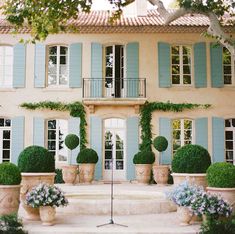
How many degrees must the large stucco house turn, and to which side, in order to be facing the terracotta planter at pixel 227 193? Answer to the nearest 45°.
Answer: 0° — it already faces it

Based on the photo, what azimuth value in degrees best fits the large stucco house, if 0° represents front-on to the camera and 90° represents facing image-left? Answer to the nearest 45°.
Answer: approximately 0°

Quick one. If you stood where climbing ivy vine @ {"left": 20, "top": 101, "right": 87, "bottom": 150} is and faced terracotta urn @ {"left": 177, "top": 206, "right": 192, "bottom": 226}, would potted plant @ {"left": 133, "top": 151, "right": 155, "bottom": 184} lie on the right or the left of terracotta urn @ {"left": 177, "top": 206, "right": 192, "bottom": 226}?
left

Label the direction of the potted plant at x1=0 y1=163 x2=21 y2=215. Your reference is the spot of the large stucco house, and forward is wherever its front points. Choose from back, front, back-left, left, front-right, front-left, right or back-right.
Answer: front

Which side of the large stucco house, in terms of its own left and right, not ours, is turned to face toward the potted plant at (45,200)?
front

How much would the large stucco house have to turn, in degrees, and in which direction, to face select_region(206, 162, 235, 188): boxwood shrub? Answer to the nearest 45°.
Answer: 0° — it already faces it

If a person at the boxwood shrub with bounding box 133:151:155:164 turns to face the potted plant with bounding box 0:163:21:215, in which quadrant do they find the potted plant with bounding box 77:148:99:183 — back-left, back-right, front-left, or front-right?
front-right

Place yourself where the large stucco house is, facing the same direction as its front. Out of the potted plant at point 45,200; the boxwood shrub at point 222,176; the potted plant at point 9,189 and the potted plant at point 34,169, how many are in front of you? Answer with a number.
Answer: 4

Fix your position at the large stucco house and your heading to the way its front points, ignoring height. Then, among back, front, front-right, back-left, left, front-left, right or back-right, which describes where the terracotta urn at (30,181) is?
front

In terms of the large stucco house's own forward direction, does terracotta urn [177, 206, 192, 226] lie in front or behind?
in front

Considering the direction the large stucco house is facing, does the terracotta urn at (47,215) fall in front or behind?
in front

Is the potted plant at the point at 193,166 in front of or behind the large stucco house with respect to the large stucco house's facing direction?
in front

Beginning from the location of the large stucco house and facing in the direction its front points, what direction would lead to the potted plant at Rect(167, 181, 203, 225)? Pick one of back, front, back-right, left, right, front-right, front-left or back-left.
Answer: front

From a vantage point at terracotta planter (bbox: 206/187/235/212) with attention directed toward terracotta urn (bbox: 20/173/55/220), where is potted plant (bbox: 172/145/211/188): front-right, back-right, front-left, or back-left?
front-right
